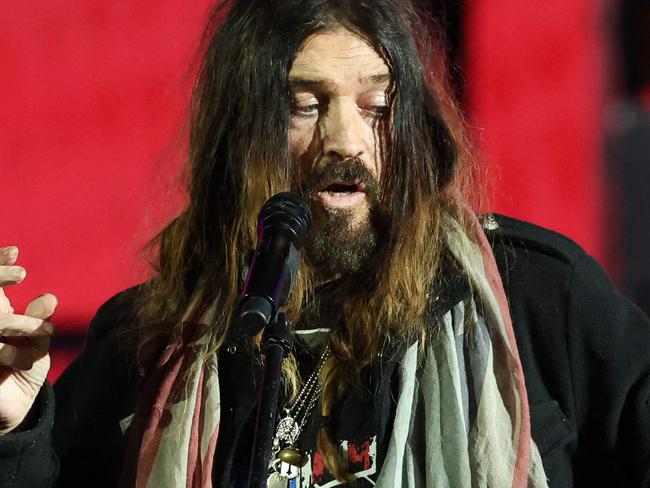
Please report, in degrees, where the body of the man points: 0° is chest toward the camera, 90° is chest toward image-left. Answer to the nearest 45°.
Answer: approximately 0°

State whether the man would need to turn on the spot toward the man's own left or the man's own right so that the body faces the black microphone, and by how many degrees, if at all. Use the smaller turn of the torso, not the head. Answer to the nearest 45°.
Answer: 0° — they already face it

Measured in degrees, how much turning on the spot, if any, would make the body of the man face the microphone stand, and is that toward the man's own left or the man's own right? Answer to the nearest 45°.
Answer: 0° — they already face it
